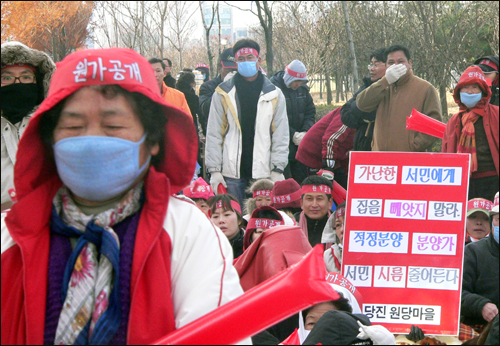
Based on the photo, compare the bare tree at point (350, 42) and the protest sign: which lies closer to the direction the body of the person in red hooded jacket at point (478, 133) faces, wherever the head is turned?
the protest sign

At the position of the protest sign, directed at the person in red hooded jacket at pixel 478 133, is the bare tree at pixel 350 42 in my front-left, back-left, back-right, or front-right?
front-left

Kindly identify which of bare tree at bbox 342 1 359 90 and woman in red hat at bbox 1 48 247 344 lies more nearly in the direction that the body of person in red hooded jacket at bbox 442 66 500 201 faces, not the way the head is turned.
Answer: the woman in red hat

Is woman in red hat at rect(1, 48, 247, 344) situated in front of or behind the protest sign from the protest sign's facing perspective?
in front

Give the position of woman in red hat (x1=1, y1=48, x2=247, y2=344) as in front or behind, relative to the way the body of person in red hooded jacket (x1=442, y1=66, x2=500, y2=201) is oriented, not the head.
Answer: in front

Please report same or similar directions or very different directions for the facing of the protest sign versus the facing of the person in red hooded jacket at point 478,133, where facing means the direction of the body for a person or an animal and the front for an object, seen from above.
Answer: same or similar directions

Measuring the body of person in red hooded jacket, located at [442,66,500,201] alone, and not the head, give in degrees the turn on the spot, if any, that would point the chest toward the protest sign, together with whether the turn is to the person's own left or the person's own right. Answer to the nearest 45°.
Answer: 0° — they already face it

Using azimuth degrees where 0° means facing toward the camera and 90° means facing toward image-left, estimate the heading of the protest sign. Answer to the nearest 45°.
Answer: approximately 0°

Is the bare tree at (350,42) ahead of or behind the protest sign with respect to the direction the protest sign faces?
behind

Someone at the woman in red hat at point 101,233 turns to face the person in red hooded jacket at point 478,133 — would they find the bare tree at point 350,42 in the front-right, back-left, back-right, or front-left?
front-left

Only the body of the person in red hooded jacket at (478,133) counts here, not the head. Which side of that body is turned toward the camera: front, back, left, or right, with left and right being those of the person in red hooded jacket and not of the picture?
front

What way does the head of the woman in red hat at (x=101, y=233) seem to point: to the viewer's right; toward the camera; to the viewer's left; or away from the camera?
toward the camera

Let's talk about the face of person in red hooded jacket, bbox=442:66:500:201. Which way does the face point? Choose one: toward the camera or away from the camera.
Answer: toward the camera

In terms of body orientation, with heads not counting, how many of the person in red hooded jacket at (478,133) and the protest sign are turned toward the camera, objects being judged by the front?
2

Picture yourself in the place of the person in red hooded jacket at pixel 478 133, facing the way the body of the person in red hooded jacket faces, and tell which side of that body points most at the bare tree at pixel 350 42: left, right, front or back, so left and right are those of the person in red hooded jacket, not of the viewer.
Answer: back
